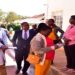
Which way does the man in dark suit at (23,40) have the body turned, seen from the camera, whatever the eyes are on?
toward the camera
